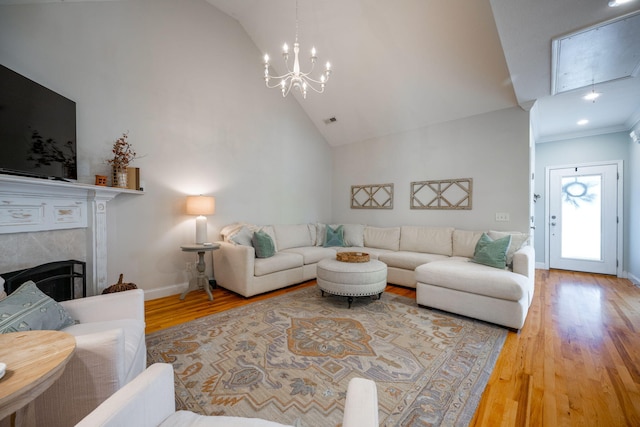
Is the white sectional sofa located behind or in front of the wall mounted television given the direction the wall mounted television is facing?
in front

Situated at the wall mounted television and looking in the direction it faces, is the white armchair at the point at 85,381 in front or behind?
in front

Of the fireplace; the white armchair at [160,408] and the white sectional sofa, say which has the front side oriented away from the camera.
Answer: the white armchair

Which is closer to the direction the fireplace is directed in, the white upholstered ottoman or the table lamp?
the white upholstered ottoman

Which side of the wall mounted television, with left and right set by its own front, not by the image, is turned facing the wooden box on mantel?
left

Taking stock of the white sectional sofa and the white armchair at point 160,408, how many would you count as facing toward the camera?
1

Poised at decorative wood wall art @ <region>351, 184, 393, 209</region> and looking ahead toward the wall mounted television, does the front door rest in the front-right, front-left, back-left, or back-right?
back-left

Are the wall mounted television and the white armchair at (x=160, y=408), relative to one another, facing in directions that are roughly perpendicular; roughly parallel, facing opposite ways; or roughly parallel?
roughly perpendicular

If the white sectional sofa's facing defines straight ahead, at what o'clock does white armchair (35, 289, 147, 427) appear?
The white armchair is roughly at 1 o'clock from the white sectional sofa.

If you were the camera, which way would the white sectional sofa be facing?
facing the viewer

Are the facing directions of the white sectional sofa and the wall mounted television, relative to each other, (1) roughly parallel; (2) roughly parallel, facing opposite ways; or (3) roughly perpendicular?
roughly perpendicular

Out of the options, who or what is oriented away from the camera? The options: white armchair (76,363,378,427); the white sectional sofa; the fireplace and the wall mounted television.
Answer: the white armchair

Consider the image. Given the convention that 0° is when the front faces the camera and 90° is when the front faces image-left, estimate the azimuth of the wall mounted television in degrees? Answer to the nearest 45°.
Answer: approximately 315°

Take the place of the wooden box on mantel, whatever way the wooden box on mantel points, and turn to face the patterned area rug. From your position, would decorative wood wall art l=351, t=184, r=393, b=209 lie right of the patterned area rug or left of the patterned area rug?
left

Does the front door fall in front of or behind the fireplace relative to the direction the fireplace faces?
in front

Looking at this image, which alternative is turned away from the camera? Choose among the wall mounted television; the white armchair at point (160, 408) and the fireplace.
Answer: the white armchair

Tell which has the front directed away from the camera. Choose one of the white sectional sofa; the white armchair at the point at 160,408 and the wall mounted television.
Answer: the white armchair

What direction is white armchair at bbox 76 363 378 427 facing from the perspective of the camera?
away from the camera
